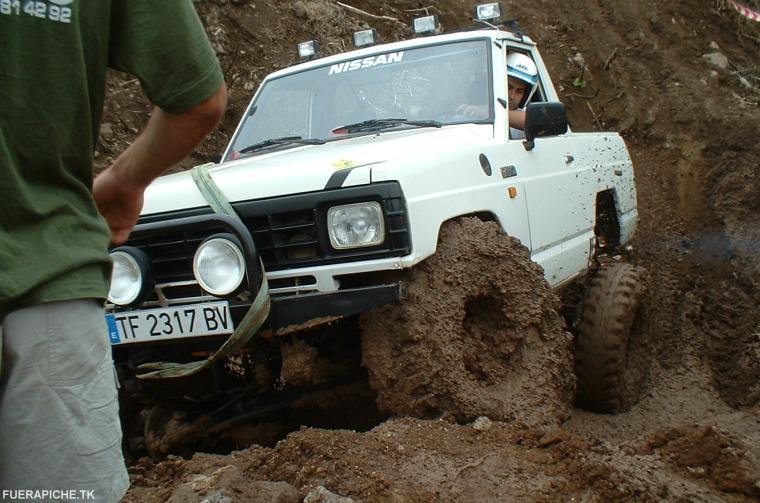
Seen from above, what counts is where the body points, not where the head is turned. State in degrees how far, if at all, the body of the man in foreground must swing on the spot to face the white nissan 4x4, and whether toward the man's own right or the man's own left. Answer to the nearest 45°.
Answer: approximately 45° to the man's own right

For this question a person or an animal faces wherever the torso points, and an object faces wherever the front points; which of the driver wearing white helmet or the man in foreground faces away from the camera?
the man in foreground

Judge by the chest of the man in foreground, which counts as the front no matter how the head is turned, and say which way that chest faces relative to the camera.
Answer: away from the camera

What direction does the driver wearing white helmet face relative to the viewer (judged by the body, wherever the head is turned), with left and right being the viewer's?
facing the viewer and to the left of the viewer

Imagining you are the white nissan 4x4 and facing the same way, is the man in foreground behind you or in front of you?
in front

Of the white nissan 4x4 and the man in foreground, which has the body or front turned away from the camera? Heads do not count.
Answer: the man in foreground

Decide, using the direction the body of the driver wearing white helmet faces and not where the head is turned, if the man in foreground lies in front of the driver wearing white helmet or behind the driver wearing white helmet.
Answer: in front
